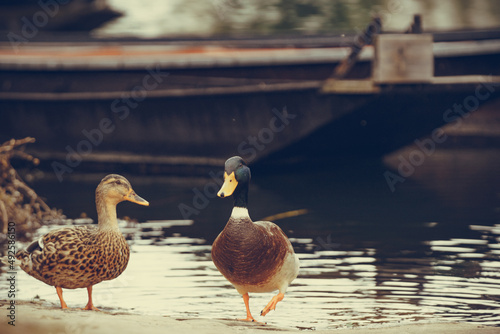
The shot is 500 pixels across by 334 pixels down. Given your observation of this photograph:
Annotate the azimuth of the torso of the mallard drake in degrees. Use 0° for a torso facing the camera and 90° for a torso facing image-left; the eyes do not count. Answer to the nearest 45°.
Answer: approximately 45°

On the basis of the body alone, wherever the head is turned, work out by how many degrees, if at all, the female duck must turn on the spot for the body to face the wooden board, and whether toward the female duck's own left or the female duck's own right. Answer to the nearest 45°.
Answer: approximately 45° to the female duck's own left

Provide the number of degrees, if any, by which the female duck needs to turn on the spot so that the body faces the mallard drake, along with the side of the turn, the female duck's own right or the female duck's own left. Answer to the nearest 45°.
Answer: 0° — it already faces it

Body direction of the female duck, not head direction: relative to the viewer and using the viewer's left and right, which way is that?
facing to the right of the viewer

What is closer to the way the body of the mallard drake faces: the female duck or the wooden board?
the female duck

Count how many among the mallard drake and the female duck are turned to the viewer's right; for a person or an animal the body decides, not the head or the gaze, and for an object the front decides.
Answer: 1
